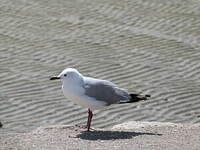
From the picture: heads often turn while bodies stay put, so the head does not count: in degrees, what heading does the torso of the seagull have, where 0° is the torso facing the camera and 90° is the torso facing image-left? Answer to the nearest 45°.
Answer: approximately 90°
